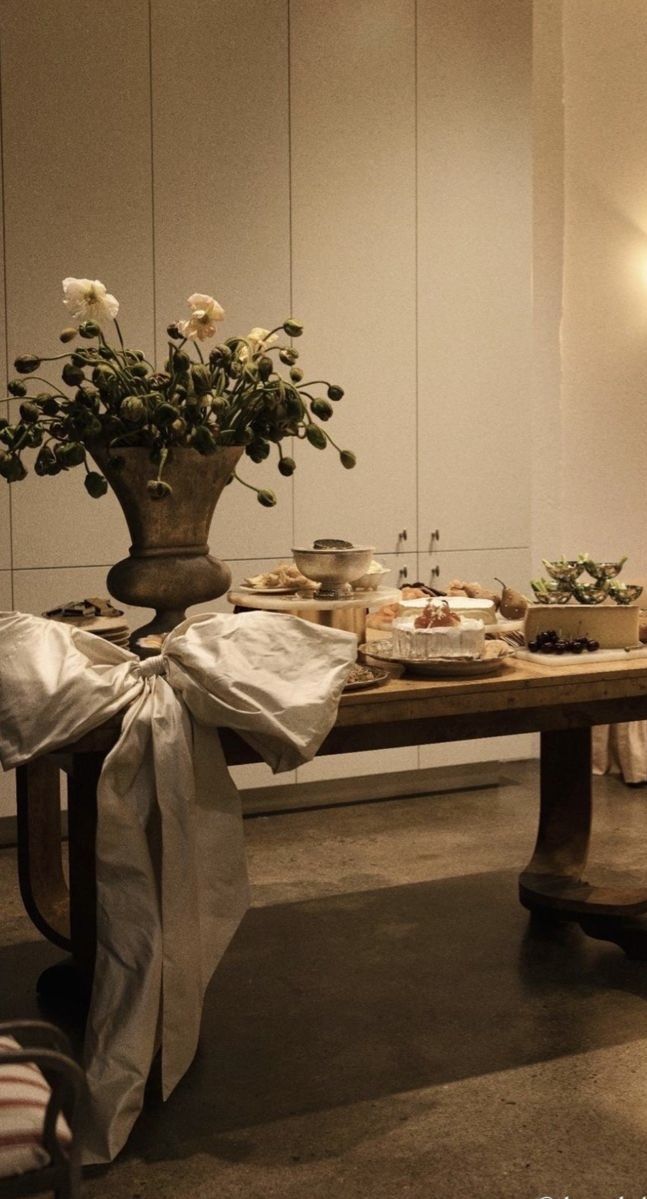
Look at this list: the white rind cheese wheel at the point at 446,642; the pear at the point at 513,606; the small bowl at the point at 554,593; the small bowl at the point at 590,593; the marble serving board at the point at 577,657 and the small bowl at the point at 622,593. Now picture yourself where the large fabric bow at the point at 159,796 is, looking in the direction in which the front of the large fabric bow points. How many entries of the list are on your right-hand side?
0

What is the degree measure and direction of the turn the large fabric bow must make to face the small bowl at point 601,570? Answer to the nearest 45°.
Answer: approximately 135° to its left

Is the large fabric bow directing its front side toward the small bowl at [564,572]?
no

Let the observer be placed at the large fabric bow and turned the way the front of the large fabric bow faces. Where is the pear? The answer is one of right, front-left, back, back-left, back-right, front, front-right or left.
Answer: back-left

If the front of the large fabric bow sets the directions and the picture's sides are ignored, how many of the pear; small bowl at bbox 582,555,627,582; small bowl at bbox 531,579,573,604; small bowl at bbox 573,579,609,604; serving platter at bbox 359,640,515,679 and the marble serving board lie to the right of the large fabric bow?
0

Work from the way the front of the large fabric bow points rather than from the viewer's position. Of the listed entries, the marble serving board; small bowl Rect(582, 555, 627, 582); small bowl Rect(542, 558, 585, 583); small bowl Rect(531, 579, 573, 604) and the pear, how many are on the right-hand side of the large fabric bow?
0

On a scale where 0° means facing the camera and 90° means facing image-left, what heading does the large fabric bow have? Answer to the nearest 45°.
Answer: approximately 0°

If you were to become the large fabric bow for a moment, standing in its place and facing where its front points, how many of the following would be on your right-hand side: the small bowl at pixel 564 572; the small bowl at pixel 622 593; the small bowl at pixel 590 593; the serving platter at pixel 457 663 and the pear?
0

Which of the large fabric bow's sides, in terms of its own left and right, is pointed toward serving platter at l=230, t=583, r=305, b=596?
back

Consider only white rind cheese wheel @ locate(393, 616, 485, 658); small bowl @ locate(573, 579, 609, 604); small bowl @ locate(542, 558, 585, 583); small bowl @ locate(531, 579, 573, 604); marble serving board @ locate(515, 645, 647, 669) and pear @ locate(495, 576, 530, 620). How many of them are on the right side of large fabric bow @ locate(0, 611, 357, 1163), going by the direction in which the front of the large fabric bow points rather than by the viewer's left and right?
0

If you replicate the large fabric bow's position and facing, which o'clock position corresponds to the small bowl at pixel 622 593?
The small bowl is roughly at 8 o'clock from the large fabric bow.

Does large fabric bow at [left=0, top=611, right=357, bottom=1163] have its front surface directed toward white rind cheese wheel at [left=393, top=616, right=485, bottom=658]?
no

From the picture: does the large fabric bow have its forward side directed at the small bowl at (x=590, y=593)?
no
